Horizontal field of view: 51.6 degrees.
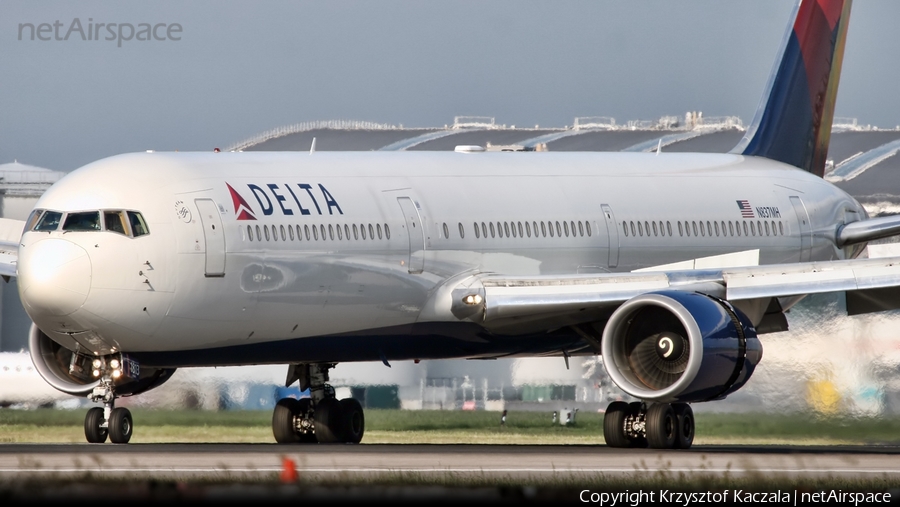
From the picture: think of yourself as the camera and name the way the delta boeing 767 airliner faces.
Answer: facing the viewer and to the left of the viewer
